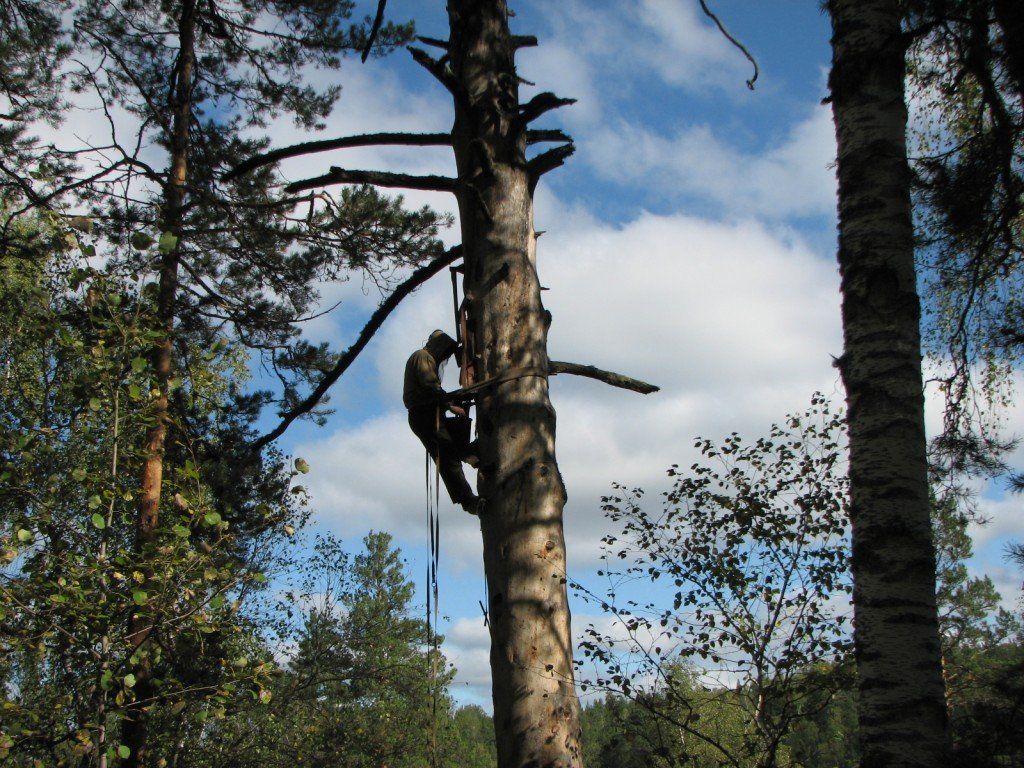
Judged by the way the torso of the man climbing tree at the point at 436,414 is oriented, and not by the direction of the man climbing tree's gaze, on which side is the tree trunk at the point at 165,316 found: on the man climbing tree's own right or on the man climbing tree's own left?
on the man climbing tree's own left

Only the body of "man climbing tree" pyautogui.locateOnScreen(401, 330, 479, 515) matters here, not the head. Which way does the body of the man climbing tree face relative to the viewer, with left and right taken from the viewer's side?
facing to the right of the viewer

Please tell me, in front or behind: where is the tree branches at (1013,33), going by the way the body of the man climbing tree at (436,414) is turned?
in front

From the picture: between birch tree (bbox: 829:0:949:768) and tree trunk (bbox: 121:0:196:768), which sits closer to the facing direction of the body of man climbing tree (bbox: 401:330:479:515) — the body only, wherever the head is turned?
the birch tree

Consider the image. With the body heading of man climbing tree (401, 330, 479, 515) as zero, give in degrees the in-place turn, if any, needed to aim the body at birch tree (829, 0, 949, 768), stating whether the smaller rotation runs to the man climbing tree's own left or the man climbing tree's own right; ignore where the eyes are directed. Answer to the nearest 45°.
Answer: approximately 45° to the man climbing tree's own right
